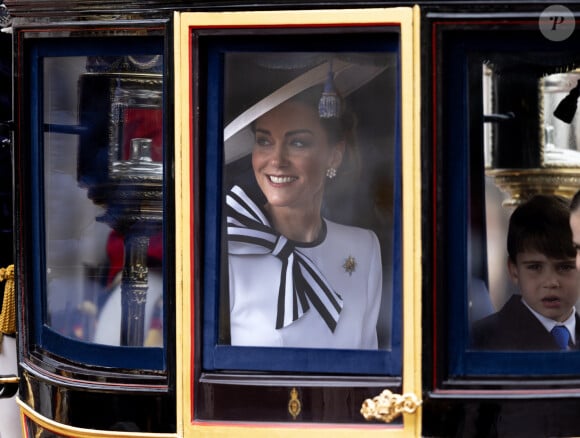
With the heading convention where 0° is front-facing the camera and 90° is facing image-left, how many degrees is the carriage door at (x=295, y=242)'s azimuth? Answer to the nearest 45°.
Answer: approximately 0°
